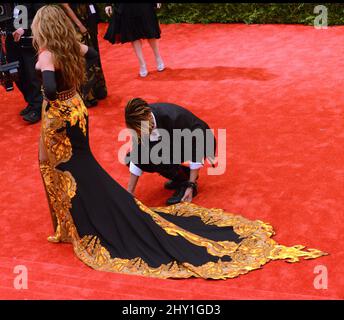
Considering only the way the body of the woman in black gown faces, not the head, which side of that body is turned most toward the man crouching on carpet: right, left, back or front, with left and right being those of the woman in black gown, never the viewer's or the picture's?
right

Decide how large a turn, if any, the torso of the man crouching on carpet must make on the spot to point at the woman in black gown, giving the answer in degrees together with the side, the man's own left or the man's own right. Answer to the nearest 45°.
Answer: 0° — they already face them

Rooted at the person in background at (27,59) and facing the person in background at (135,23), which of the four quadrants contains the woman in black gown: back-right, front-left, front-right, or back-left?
back-right

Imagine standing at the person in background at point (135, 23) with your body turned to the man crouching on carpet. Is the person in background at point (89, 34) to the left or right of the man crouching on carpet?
right

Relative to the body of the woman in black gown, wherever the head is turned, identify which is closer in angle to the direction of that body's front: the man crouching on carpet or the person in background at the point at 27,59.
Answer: the person in background

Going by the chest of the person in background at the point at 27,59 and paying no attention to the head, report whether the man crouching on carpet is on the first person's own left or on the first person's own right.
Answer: on the first person's own left

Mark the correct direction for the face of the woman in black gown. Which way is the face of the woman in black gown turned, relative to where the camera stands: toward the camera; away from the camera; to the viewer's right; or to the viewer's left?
away from the camera

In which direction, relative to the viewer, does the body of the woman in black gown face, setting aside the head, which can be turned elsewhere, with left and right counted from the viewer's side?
facing away from the viewer and to the left of the viewer

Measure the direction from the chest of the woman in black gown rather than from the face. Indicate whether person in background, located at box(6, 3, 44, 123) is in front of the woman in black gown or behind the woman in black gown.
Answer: in front
